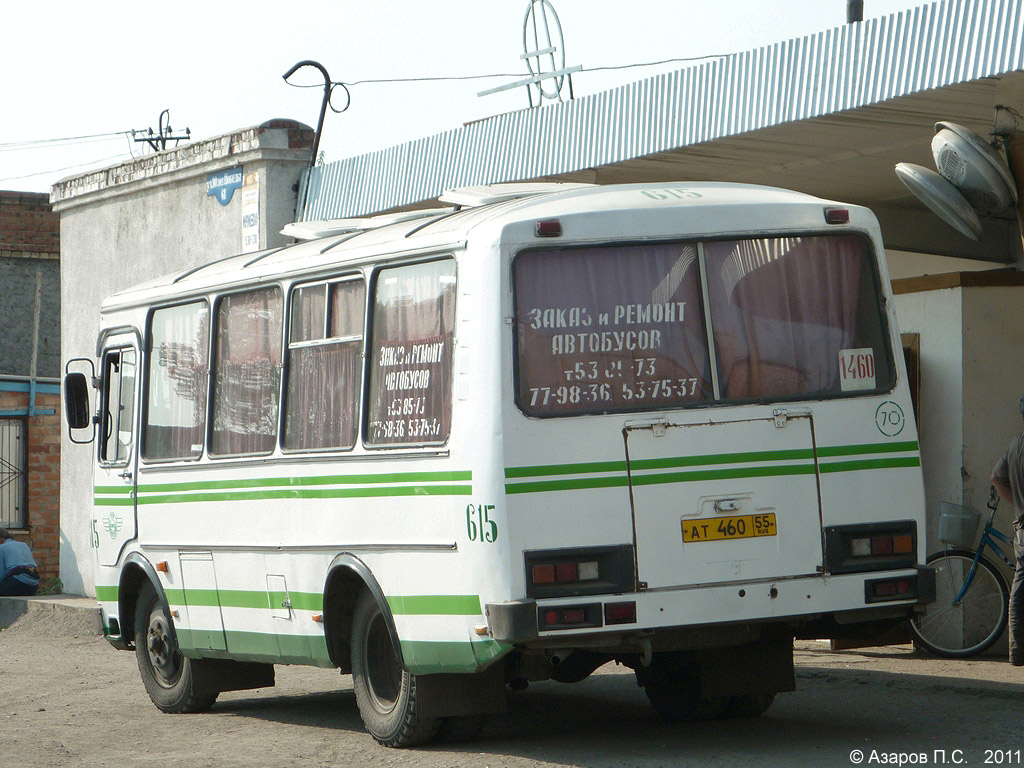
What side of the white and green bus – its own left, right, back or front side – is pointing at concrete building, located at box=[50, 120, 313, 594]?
front

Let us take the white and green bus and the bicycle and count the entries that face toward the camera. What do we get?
0

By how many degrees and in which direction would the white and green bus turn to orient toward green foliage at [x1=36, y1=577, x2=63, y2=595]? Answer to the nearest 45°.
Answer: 0° — it already faces it

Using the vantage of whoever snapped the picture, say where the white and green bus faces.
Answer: facing away from the viewer and to the left of the viewer

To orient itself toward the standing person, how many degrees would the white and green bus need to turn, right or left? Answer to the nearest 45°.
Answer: approximately 90° to its right

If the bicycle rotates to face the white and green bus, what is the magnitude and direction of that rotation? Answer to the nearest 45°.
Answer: approximately 45° to its left

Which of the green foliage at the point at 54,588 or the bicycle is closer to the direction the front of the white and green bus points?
the green foliage

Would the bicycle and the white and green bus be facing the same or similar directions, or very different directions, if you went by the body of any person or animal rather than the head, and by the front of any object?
same or similar directions

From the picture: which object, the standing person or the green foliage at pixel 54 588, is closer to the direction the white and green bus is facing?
the green foliage

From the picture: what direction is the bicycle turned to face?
to the viewer's left
